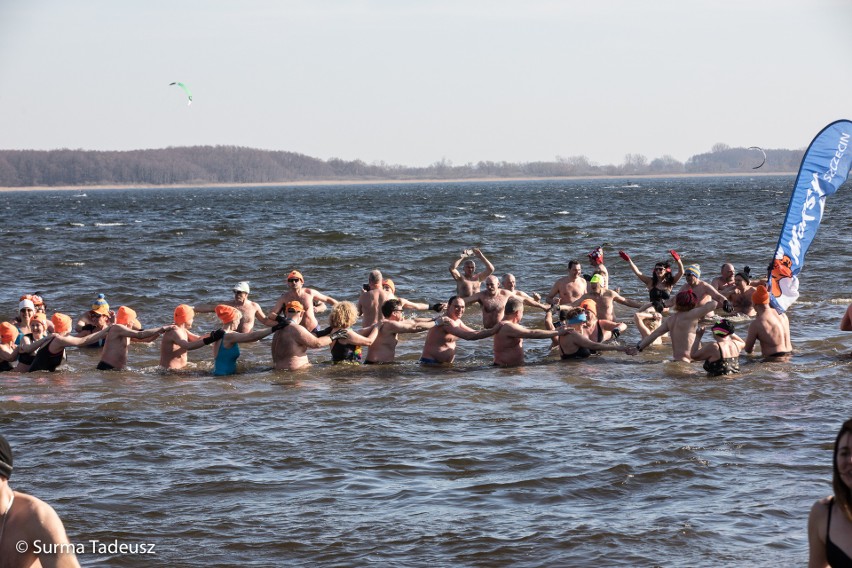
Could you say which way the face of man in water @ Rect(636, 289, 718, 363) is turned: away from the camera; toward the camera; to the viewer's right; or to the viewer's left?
away from the camera

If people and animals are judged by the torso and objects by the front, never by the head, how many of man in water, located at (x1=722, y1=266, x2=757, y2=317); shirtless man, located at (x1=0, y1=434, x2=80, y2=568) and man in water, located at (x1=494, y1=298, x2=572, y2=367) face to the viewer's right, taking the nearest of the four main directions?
1

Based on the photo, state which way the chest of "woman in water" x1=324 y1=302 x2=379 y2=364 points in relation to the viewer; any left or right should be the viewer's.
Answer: facing away from the viewer and to the right of the viewer
